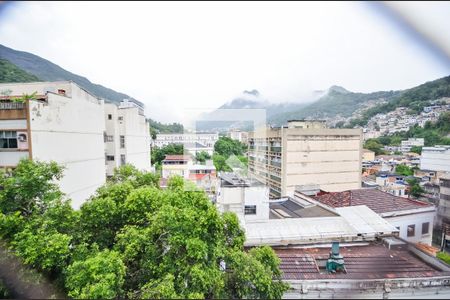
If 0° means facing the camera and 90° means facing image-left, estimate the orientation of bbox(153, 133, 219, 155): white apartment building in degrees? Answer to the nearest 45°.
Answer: approximately 0°

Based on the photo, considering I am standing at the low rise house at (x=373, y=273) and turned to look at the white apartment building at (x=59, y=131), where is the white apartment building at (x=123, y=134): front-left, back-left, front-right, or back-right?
front-right

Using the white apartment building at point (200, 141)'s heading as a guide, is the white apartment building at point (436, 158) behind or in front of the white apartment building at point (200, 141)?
in front

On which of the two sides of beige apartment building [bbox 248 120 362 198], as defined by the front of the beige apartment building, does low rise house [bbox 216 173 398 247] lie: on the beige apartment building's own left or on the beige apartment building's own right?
on the beige apartment building's own left
